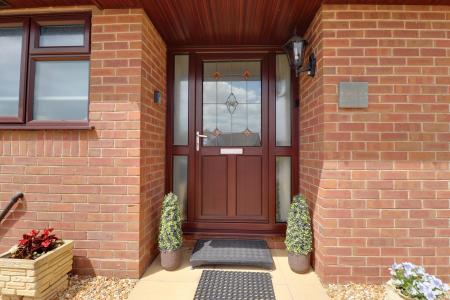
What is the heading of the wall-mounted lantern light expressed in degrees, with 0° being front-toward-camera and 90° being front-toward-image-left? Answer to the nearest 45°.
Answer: approximately 90°

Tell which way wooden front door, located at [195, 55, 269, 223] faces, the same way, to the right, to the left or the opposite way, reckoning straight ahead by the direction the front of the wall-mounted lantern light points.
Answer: to the left

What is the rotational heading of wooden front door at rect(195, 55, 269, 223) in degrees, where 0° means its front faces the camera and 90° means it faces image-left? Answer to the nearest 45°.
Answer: approximately 0°

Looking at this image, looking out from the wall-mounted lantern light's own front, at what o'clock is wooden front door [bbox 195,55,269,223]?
The wooden front door is roughly at 1 o'clock from the wall-mounted lantern light.

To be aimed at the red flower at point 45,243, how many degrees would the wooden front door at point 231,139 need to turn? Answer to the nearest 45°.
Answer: approximately 45° to its right

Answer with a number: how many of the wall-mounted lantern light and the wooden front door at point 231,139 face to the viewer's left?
1
